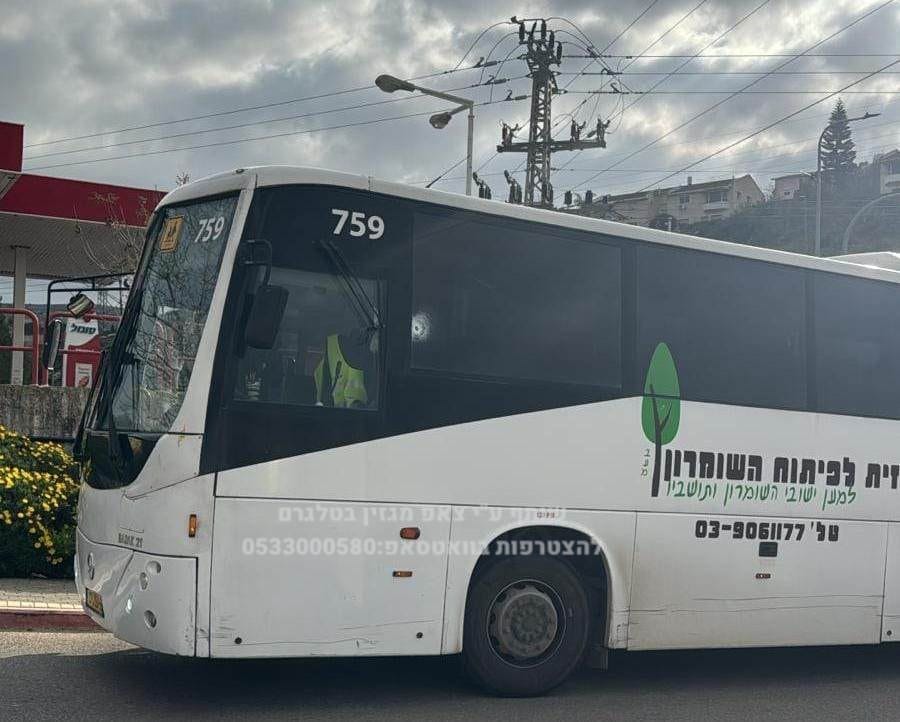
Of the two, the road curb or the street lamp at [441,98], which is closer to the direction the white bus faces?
the road curb

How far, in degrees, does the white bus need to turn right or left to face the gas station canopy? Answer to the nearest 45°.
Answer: approximately 90° to its right

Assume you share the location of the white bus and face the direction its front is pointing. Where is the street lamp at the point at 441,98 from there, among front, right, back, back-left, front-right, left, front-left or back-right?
back-right

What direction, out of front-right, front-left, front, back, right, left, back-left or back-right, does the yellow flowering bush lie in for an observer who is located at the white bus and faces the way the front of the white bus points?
right

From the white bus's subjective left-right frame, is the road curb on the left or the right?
on its right

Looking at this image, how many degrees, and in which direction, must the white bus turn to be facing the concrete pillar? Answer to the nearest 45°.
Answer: approximately 90° to its right

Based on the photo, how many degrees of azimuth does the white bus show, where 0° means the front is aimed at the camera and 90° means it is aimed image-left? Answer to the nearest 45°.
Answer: approximately 45°

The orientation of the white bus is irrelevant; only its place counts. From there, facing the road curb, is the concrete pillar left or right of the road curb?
right
